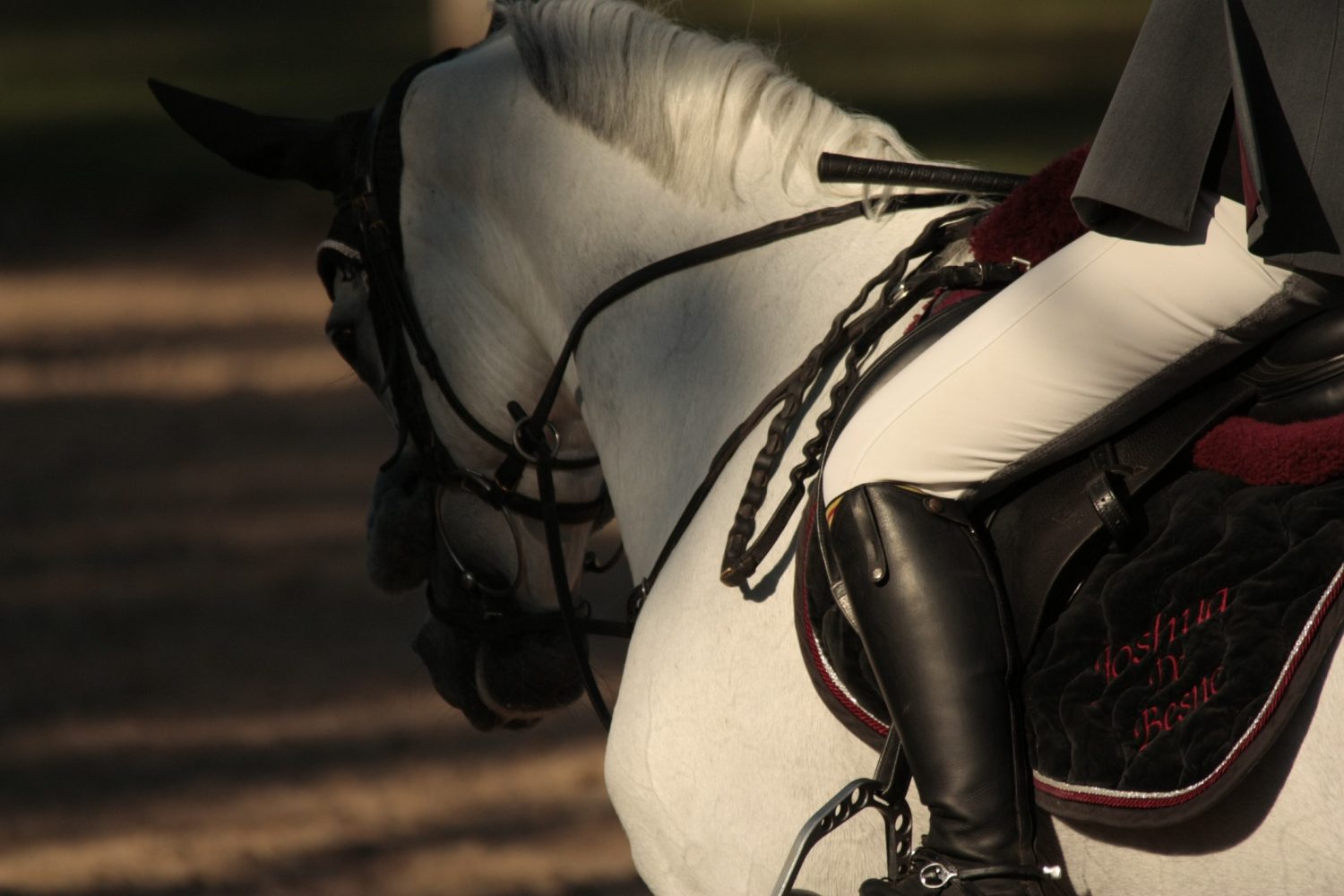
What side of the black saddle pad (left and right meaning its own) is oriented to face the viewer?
left

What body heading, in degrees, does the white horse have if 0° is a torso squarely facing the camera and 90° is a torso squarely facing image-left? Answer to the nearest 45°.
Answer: approximately 90°

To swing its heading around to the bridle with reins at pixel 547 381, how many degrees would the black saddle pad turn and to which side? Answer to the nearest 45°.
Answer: approximately 45° to its right
